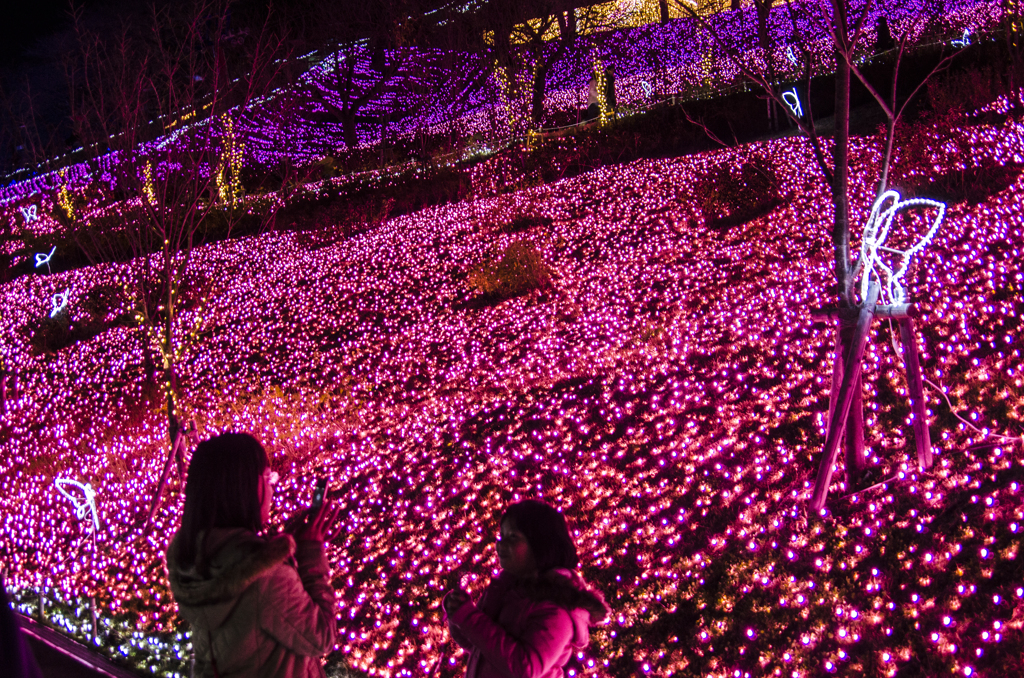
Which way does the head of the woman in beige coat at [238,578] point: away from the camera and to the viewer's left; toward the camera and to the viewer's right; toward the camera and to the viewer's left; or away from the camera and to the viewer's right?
away from the camera and to the viewer's right

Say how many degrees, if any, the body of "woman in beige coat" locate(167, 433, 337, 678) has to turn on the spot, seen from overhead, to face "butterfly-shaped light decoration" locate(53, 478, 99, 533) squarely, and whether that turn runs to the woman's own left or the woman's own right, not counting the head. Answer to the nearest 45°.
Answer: approximately 45° to the woman's own left

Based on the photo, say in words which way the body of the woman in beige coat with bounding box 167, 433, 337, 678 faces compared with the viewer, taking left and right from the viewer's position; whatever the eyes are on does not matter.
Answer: facing away from the viewer and to the right of the viewer
